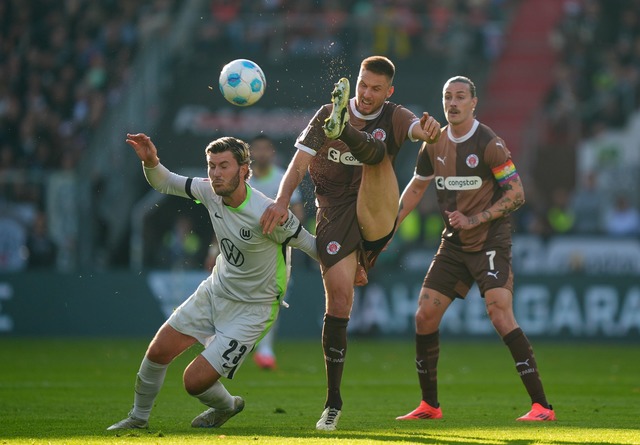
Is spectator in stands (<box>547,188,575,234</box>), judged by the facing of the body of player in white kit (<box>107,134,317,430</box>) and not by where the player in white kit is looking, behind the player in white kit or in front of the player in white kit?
behind

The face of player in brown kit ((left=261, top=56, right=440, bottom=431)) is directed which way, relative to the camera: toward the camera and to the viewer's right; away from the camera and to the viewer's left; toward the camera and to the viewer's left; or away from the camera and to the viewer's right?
toward the camera and to the viewer's left

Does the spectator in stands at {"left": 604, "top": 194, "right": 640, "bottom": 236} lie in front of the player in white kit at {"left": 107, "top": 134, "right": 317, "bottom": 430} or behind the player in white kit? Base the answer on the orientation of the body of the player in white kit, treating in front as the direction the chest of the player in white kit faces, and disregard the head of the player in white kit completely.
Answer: behind
